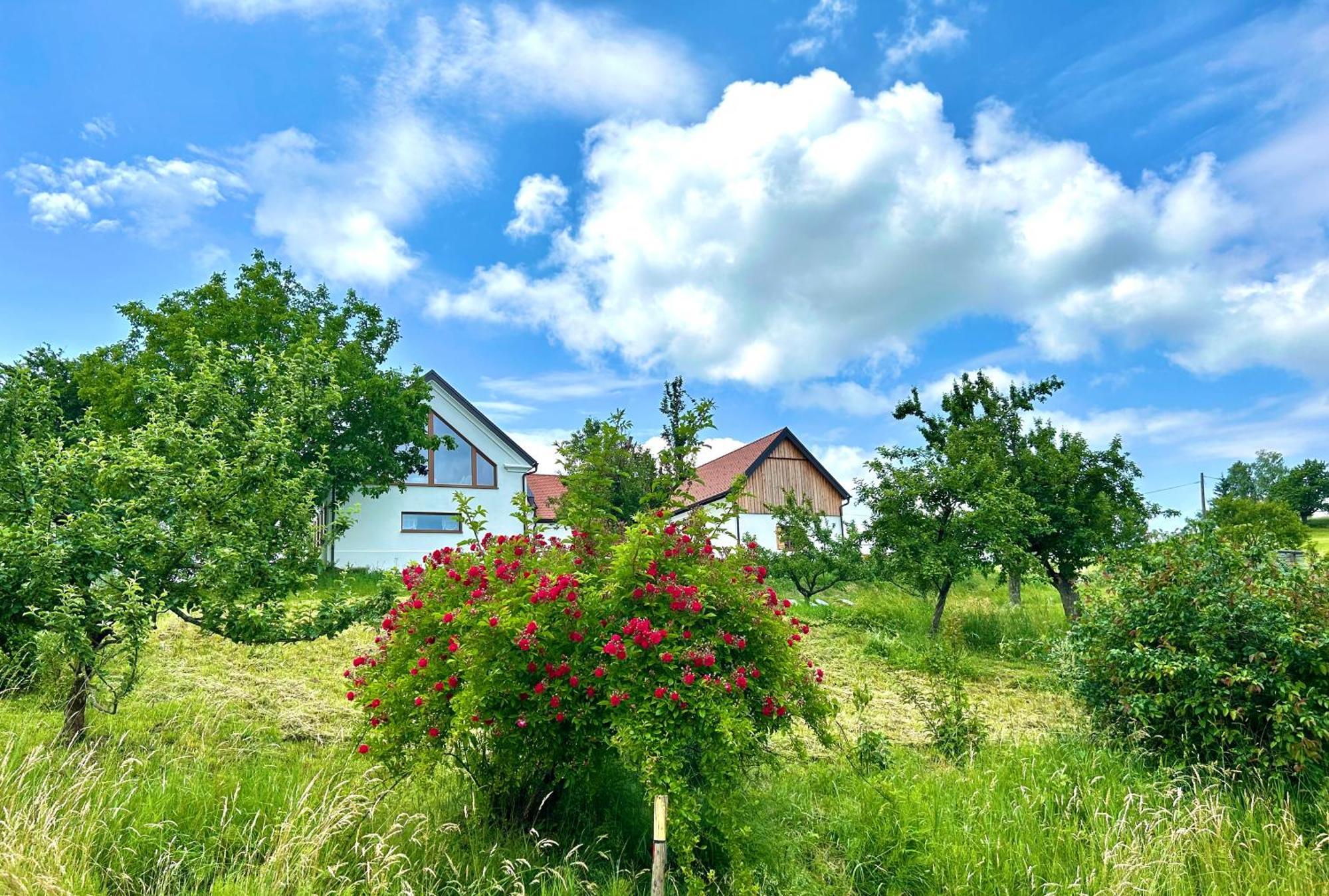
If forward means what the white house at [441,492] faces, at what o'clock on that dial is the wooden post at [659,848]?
The wooden post is roughly at 12 o'clock from the white house.

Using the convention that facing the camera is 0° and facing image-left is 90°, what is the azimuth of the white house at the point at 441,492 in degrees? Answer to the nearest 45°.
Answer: approximately 0°

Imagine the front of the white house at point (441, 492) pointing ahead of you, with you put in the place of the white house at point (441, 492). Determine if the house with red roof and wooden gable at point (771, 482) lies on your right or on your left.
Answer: on your left

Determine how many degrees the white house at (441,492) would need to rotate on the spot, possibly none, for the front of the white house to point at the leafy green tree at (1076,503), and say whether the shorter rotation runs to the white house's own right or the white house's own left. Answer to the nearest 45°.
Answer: approximately 45° to the white house's own left

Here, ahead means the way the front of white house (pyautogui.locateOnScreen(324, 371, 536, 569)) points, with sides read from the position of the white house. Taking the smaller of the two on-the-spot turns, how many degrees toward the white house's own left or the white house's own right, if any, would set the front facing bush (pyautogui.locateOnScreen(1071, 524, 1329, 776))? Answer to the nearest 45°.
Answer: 0° — it already faces it

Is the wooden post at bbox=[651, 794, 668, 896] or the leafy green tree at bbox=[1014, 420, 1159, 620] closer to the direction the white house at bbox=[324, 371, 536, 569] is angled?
the wooden post

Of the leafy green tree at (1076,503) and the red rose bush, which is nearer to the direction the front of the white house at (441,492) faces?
the red rose bush

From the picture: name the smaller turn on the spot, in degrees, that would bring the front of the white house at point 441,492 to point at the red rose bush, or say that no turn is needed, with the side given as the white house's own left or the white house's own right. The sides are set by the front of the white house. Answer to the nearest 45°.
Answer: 0° — it already faces it

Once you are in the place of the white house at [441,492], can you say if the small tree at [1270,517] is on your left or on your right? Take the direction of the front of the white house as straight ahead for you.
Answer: on your left

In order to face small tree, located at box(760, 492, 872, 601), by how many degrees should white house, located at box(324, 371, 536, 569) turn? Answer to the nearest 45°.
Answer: approximately 45° to its left
